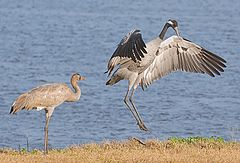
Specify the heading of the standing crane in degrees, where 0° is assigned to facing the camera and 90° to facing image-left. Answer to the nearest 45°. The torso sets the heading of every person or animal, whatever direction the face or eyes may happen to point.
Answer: approximately 270°
